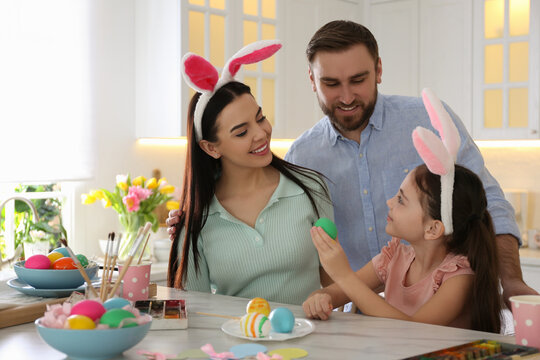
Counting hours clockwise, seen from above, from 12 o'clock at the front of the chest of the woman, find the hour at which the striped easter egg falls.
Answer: The striped easter egg is roughly at 12 o'clock from the woman.

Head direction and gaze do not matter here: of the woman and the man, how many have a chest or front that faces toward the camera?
2

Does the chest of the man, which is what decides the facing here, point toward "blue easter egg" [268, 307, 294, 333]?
yes

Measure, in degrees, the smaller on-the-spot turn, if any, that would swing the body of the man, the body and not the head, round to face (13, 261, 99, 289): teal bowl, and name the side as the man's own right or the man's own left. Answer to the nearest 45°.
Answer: approximately 45° to the man's own right

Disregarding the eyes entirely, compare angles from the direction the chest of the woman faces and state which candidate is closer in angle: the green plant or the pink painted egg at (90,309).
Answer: the pink painted egg

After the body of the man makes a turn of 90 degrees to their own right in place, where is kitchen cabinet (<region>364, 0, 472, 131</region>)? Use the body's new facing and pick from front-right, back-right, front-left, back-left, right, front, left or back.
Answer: right

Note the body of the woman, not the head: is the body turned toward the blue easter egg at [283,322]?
yes

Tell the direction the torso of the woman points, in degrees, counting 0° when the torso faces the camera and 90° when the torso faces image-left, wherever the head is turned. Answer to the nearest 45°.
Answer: approximately 0°
